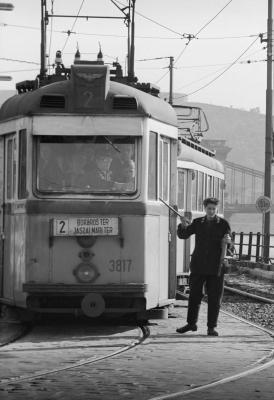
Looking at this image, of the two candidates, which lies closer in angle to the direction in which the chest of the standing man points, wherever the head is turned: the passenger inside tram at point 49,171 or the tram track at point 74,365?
the tram track

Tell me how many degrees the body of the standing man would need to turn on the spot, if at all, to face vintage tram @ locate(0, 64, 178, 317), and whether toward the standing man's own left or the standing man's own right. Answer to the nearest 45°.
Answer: approximately 90° to the standing man's own right

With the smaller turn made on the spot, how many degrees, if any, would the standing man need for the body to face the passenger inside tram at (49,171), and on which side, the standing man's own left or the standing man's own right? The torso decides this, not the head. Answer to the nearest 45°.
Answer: approximately 90° to the standing man's own right

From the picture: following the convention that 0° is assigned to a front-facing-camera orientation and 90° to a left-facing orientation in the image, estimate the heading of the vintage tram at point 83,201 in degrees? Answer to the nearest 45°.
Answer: approximately 0°

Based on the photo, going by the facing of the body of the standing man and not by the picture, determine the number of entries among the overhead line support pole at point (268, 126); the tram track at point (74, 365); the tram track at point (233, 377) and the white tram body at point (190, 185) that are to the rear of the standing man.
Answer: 2

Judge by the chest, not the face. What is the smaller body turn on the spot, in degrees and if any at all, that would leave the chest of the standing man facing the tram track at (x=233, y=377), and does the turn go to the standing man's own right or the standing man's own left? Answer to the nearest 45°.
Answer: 0° — they already face it

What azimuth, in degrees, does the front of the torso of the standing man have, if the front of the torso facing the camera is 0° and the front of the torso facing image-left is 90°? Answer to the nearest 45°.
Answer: approximately 0°

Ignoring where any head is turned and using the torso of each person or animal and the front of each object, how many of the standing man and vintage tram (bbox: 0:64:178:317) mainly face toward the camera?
2

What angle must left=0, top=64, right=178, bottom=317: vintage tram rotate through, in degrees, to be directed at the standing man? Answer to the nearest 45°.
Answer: approximately 90° to its left
